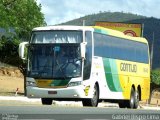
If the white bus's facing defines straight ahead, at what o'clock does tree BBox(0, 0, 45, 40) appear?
The tree is roughly at 4 o'clock from the white bus.

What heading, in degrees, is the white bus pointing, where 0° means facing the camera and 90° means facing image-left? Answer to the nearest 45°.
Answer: approximately 45°
